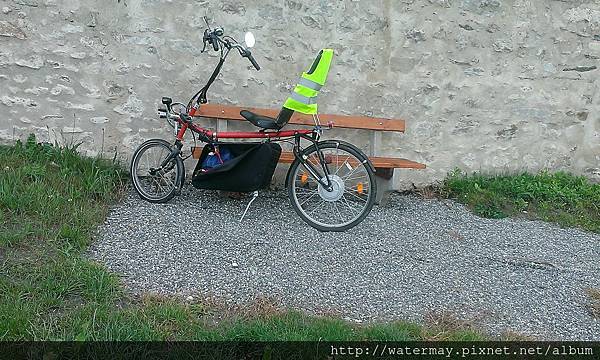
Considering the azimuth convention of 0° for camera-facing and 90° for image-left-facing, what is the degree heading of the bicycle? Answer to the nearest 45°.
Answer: approximately 90°

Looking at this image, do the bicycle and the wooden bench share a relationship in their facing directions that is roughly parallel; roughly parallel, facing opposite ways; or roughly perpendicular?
roughly perpendicular

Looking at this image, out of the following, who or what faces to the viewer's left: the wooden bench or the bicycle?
the bicycle

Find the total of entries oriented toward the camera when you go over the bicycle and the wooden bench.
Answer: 1

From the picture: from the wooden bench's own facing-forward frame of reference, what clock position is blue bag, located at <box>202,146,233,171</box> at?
The blue bag is roughly at 2 o'clock from the wooden bench.

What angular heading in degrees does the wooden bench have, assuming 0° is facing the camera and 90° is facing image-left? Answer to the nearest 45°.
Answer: approximately 0°
